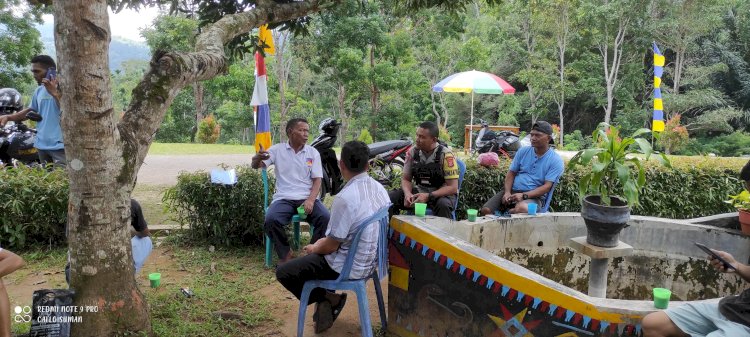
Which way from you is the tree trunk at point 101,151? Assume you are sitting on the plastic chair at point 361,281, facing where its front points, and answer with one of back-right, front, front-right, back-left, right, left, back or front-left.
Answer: front-left

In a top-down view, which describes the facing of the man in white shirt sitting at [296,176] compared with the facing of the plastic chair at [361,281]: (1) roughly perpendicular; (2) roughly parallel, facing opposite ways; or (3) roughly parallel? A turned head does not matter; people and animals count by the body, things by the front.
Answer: roughly parallel, facing opposite ways

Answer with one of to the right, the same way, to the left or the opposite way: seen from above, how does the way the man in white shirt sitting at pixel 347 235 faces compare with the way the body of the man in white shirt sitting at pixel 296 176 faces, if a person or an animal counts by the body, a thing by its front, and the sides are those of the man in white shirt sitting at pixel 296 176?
the opposite way

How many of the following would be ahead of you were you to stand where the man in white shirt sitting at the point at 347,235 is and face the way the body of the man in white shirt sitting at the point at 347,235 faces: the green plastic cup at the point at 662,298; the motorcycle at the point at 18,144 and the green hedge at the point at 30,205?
2

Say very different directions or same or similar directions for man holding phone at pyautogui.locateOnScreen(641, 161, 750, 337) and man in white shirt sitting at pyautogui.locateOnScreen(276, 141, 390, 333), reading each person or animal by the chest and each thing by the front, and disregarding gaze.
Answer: same or similar directions

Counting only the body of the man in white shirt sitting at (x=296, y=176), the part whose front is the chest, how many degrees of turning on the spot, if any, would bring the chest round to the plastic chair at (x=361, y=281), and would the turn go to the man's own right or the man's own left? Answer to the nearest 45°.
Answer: approximately 45° to the man's own right

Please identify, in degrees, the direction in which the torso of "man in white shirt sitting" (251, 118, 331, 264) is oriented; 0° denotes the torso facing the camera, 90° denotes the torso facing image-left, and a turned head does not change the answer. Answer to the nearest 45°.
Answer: approximately 315°

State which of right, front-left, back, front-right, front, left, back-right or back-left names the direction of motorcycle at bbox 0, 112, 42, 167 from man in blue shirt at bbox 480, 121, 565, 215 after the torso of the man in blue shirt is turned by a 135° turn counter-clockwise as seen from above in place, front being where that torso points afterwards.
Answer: back

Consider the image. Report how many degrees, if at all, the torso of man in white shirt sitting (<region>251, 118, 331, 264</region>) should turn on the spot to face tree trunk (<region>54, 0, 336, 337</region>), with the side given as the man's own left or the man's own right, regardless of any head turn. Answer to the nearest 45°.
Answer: approximately 90° to the man's own right

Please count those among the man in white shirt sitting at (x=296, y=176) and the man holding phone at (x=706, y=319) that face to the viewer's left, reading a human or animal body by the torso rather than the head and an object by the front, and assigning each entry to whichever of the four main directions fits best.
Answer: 1

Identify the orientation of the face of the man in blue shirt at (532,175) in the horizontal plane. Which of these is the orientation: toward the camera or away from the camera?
toward the camera

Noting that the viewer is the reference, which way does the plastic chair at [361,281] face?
facing away from the viewer and to the left of the viewer

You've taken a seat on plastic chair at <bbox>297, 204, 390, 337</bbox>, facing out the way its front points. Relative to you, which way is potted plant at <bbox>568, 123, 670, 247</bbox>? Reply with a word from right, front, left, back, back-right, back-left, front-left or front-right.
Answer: back-right

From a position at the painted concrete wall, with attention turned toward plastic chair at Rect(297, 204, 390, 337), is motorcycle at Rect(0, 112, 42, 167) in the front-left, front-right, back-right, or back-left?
front-right

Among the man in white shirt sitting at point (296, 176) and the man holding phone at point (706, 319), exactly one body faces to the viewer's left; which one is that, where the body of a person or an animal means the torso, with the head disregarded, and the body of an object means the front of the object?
the man holding phone

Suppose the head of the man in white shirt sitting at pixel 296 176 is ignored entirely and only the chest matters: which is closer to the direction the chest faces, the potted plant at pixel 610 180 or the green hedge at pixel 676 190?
the potted plant

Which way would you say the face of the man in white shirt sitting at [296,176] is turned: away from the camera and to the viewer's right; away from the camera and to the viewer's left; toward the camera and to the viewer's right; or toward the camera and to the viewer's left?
toward the camera and to the viewer's right
